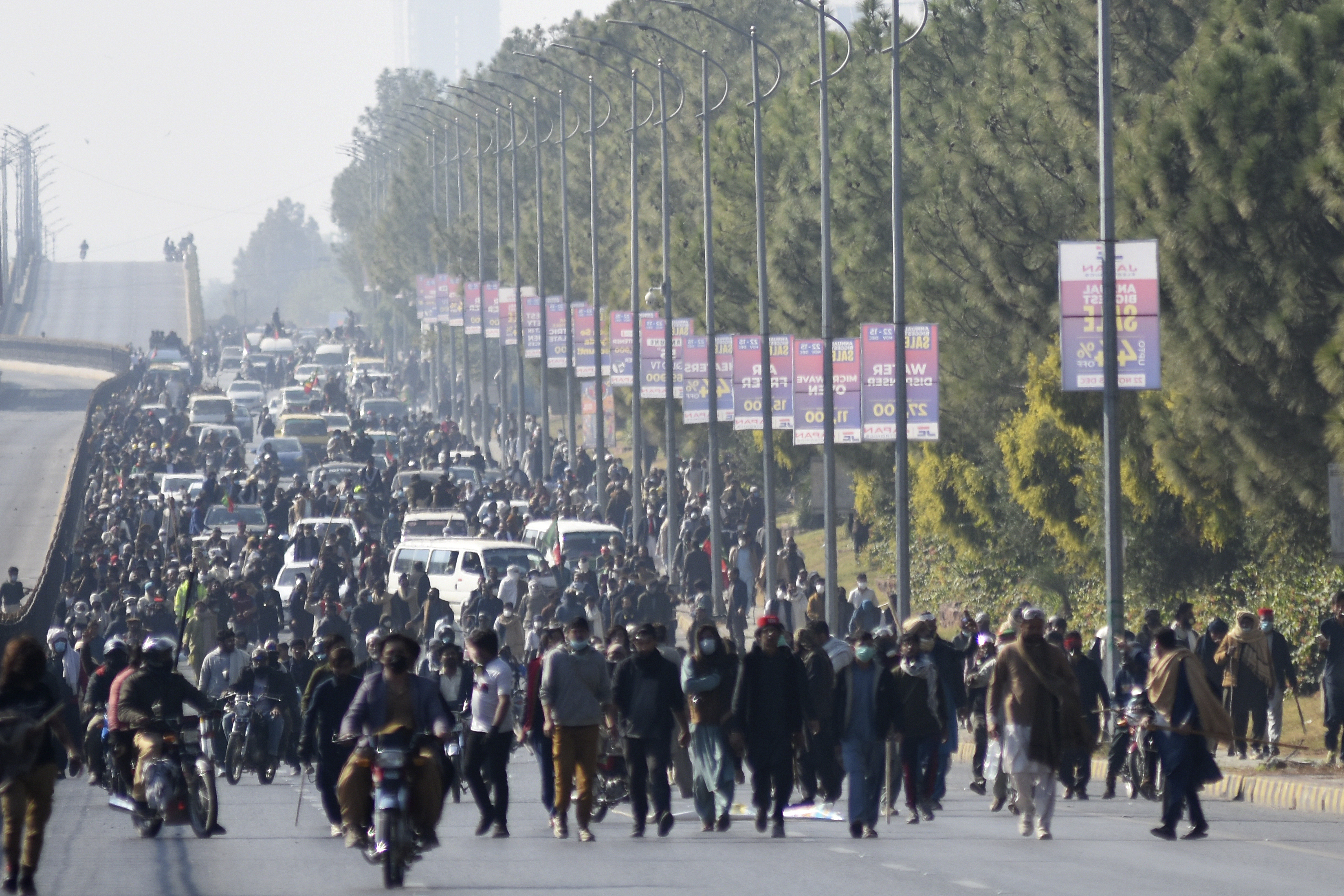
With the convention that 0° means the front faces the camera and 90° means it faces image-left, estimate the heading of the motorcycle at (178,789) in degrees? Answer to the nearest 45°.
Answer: approximately 315°

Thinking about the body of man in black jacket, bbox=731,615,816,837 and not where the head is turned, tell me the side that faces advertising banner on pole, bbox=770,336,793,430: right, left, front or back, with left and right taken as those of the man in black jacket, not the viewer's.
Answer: back

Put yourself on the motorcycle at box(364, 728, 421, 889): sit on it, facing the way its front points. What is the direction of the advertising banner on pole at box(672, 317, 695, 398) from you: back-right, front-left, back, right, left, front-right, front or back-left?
back

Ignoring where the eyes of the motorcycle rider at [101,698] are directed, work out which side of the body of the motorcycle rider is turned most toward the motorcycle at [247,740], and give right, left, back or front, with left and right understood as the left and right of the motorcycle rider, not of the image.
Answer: left

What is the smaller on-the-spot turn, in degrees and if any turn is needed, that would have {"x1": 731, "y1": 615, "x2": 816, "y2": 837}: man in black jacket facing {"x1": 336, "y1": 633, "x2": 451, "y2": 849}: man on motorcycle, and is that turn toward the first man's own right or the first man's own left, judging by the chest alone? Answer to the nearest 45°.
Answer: approximately 45° to the first man's own right

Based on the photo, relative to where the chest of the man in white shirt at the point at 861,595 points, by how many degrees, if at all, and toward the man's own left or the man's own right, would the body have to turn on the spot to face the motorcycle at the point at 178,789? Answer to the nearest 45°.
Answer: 0° — they already face it

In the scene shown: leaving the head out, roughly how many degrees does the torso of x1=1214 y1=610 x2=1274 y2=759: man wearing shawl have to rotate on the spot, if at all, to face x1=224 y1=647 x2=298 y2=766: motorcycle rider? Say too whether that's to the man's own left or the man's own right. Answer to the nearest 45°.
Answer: approximately 90° to the man's own right
